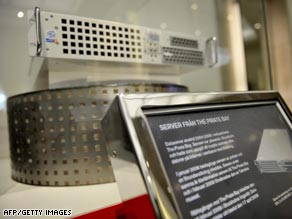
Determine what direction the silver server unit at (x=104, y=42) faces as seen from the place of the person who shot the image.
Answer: facing the viewer and to the right of the viewer

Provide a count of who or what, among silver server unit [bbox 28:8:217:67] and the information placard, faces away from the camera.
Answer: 0
